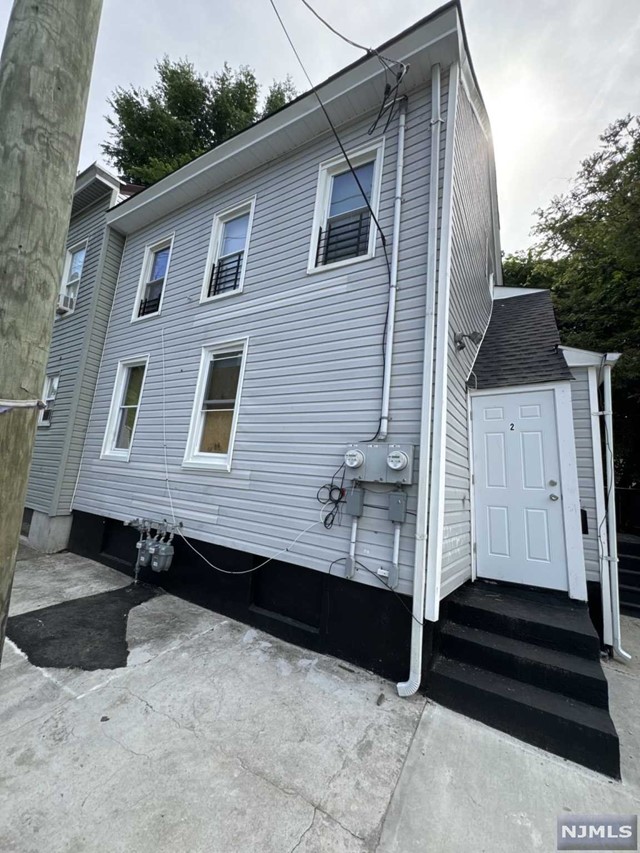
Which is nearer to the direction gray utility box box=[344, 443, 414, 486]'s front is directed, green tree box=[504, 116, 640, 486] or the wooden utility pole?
the wooden utility pole

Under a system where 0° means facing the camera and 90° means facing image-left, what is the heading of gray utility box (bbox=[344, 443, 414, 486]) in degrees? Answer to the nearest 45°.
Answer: approximately 45°

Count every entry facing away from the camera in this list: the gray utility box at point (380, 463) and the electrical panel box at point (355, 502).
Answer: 0

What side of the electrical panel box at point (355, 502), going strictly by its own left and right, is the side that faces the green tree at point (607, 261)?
back
